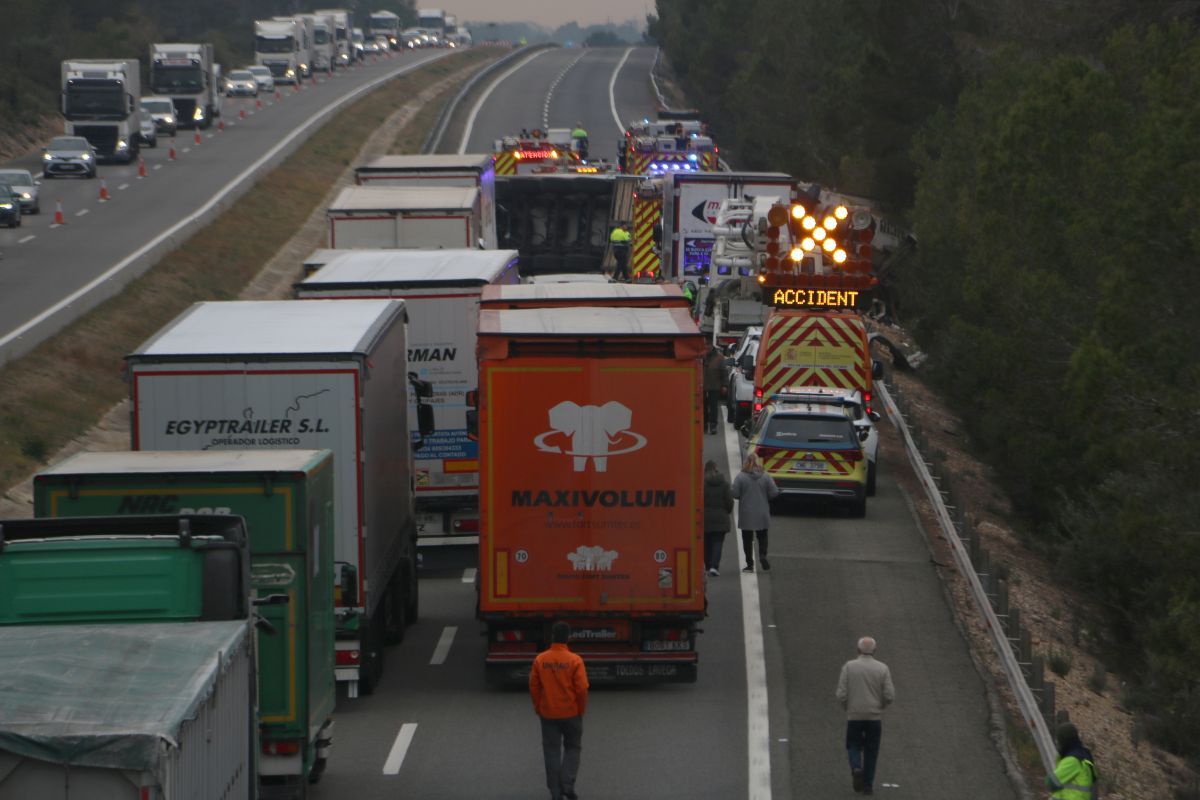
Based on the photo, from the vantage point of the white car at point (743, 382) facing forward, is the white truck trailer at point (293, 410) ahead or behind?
behind

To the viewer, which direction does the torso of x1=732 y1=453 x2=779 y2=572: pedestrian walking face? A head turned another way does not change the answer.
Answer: away from the camera

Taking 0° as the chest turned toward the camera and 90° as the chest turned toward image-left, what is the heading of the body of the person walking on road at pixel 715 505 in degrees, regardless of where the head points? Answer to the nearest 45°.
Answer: approximately 180°

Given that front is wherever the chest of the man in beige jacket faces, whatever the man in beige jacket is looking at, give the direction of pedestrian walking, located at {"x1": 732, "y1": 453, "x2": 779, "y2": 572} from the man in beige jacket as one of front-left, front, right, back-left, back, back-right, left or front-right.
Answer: front

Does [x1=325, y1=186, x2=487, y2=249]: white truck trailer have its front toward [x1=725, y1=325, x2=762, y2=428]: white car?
no

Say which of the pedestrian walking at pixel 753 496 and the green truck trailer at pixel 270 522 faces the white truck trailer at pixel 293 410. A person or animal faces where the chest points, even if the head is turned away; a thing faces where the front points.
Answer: the green truck trailer

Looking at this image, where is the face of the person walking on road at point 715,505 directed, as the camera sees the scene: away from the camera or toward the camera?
away from the camera

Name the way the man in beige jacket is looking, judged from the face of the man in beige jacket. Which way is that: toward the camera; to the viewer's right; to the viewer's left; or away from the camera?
away from the camera

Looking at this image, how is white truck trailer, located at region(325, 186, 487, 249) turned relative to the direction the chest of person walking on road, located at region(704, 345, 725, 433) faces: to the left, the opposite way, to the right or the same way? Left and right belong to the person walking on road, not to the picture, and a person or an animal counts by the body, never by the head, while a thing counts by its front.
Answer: the same way

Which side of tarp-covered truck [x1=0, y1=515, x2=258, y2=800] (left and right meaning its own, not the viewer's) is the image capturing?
back

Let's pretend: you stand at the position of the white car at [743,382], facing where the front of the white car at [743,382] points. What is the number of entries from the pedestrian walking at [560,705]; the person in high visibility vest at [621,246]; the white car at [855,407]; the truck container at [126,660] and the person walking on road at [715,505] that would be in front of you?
1

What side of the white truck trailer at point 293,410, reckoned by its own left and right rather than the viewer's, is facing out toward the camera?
back

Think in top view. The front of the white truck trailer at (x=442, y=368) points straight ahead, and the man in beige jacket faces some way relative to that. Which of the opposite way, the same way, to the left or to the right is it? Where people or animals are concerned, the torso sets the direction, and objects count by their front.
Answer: the same way

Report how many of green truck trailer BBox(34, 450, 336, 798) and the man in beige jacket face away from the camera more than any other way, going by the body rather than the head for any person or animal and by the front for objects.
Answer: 2

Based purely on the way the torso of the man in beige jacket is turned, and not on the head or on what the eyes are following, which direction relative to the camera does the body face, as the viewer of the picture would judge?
away from the camera

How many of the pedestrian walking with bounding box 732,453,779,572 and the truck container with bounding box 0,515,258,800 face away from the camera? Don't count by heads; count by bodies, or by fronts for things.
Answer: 2

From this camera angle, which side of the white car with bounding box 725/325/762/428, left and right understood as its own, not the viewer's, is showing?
back

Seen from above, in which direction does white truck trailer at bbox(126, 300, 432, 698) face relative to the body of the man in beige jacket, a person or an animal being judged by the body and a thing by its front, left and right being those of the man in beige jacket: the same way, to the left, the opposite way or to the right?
the same way

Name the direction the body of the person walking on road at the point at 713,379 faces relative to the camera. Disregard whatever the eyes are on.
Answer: away from the camera

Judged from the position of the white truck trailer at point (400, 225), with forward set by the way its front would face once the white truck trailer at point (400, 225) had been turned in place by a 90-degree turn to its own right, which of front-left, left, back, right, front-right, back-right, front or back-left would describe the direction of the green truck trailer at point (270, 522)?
right

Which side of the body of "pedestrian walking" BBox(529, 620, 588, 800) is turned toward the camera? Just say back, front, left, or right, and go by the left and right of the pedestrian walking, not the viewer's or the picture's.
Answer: back
